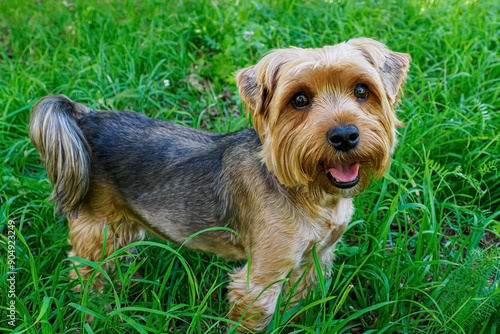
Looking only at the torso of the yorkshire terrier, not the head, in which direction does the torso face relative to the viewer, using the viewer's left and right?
facing the viewer and to the right of the viewer
